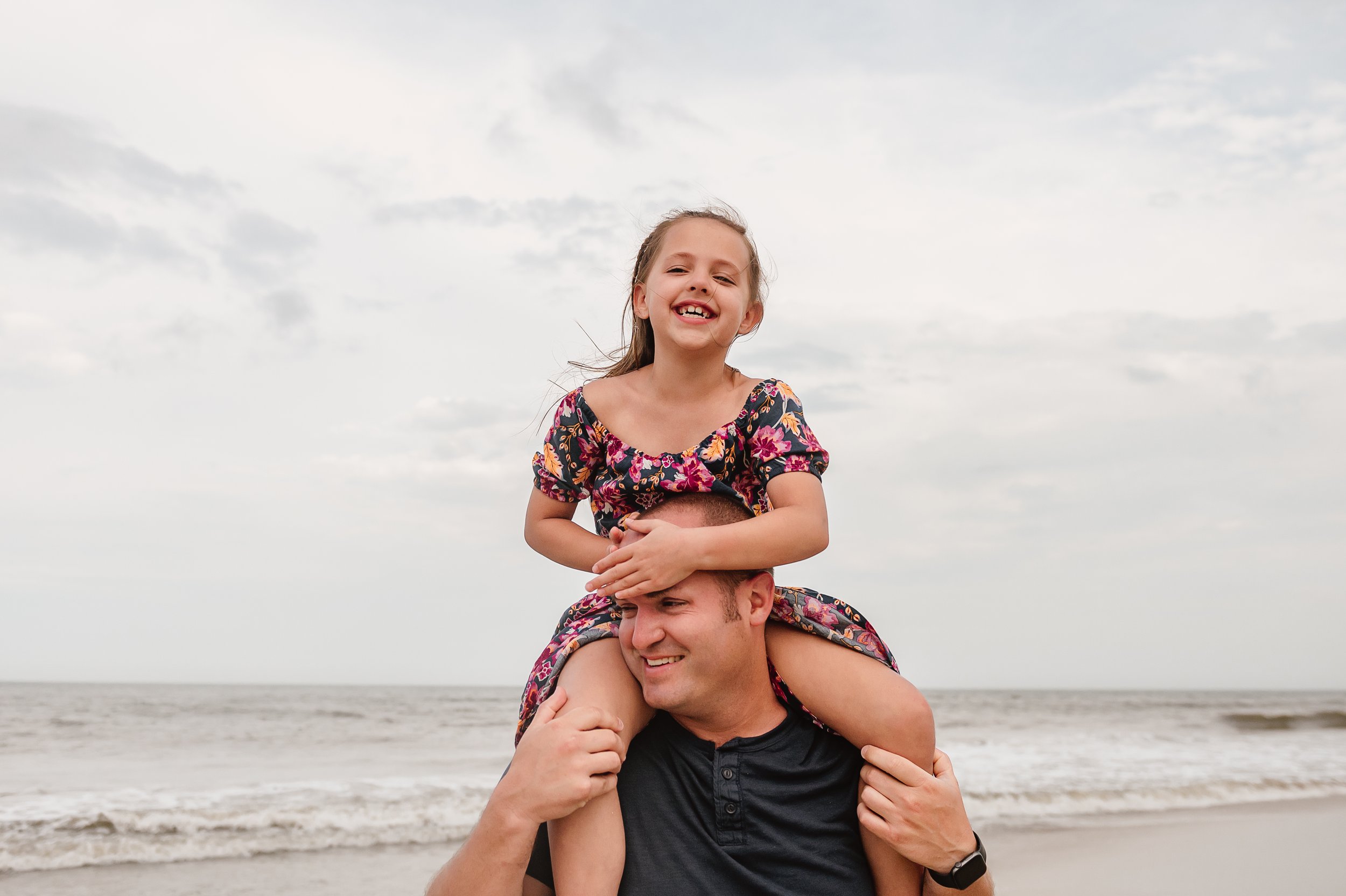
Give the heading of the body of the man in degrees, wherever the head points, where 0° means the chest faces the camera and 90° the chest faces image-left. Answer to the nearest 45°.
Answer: approximately 0°
